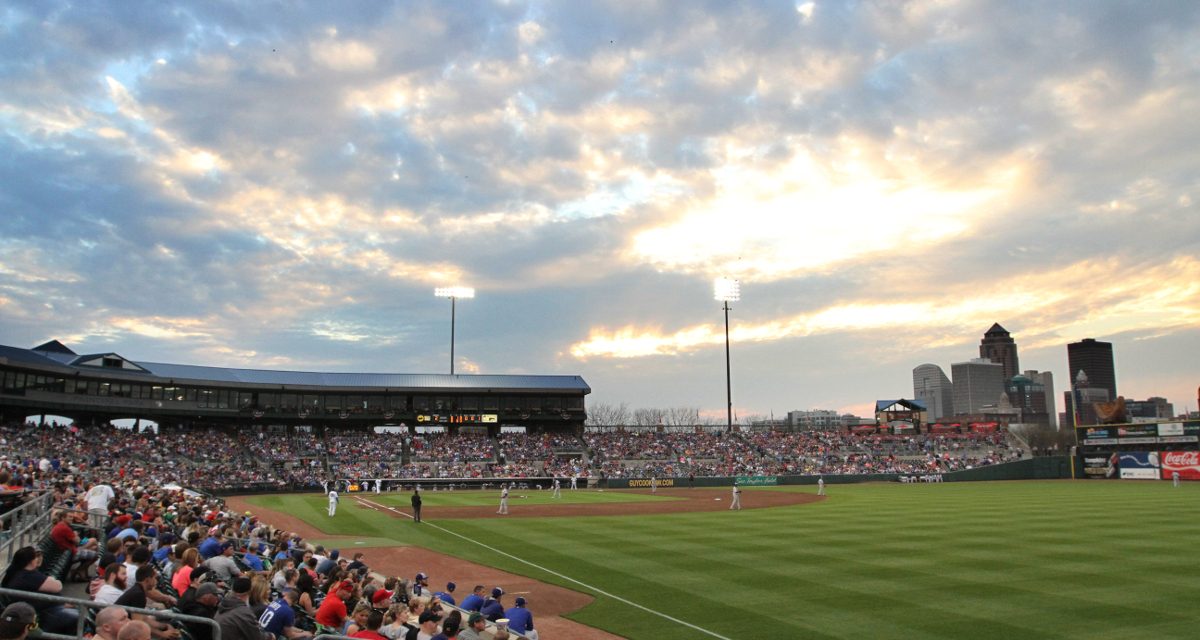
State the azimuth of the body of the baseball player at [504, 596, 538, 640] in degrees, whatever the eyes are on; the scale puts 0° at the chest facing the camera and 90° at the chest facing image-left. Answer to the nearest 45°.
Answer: approximately 225°

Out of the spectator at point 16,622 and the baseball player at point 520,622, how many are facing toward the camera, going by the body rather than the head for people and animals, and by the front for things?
0

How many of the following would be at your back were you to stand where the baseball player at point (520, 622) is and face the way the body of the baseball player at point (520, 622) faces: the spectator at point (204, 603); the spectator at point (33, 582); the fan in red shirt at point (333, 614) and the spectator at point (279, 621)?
4

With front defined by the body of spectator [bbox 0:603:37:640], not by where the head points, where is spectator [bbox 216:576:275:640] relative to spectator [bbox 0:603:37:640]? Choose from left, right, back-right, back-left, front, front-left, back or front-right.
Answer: front

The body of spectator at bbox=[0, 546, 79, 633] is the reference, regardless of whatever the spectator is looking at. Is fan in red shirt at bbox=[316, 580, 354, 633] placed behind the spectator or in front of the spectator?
in front

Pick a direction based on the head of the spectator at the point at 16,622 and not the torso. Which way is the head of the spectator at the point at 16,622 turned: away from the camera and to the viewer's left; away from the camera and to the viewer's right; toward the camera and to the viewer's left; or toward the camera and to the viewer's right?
away from the camera and to the viewer's right

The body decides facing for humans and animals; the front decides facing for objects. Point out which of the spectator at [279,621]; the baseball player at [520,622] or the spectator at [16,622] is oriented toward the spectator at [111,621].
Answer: the spectator at [16,622]

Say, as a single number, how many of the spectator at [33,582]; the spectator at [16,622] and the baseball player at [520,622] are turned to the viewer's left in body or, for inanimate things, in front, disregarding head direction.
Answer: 0

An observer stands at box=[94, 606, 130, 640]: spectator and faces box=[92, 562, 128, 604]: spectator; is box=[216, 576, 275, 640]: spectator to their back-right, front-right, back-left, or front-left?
front-right

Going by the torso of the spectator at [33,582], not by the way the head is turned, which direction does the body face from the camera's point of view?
to the viewer's right

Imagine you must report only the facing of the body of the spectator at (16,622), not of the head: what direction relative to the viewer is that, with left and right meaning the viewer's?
facing away from the viewer and to the right of the viewer

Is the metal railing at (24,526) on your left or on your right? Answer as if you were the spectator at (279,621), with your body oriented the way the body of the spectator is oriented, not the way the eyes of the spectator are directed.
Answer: on your left
